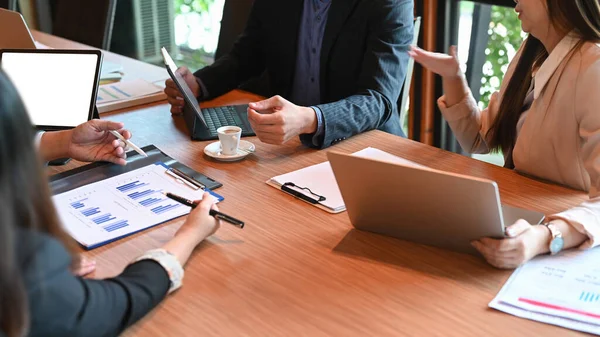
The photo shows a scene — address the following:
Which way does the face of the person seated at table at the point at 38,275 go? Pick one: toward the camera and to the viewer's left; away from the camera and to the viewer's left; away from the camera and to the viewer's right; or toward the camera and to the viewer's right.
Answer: away from the camera and to the viewer's right

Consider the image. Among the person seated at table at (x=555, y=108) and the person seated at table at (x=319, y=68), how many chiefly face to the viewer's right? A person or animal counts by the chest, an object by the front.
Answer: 0

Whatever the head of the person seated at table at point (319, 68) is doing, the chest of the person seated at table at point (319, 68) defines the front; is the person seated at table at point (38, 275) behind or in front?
in front

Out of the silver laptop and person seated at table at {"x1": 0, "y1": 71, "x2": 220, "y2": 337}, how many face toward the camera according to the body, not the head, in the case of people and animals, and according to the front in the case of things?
0

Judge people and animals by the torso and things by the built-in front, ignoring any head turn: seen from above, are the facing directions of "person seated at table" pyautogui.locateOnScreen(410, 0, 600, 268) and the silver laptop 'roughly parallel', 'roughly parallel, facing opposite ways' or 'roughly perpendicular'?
roughly parallel, facing opposite ways

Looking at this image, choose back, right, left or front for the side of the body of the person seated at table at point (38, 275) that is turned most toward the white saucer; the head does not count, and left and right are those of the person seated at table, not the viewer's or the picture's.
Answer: front

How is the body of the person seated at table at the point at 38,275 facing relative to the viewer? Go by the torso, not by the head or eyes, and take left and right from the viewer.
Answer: facing away from the viewer and to the right of the viewer

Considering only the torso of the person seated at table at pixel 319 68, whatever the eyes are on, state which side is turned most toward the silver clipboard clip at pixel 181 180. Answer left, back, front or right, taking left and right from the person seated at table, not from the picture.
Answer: front

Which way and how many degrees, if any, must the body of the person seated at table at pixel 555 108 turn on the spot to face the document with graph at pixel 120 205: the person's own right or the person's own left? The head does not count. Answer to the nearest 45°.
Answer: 0° — they already face it

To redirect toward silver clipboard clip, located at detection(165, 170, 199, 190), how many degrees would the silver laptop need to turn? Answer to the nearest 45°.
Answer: approximately 135° to its left

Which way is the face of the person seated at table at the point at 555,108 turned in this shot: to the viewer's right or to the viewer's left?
to the viewer's left
